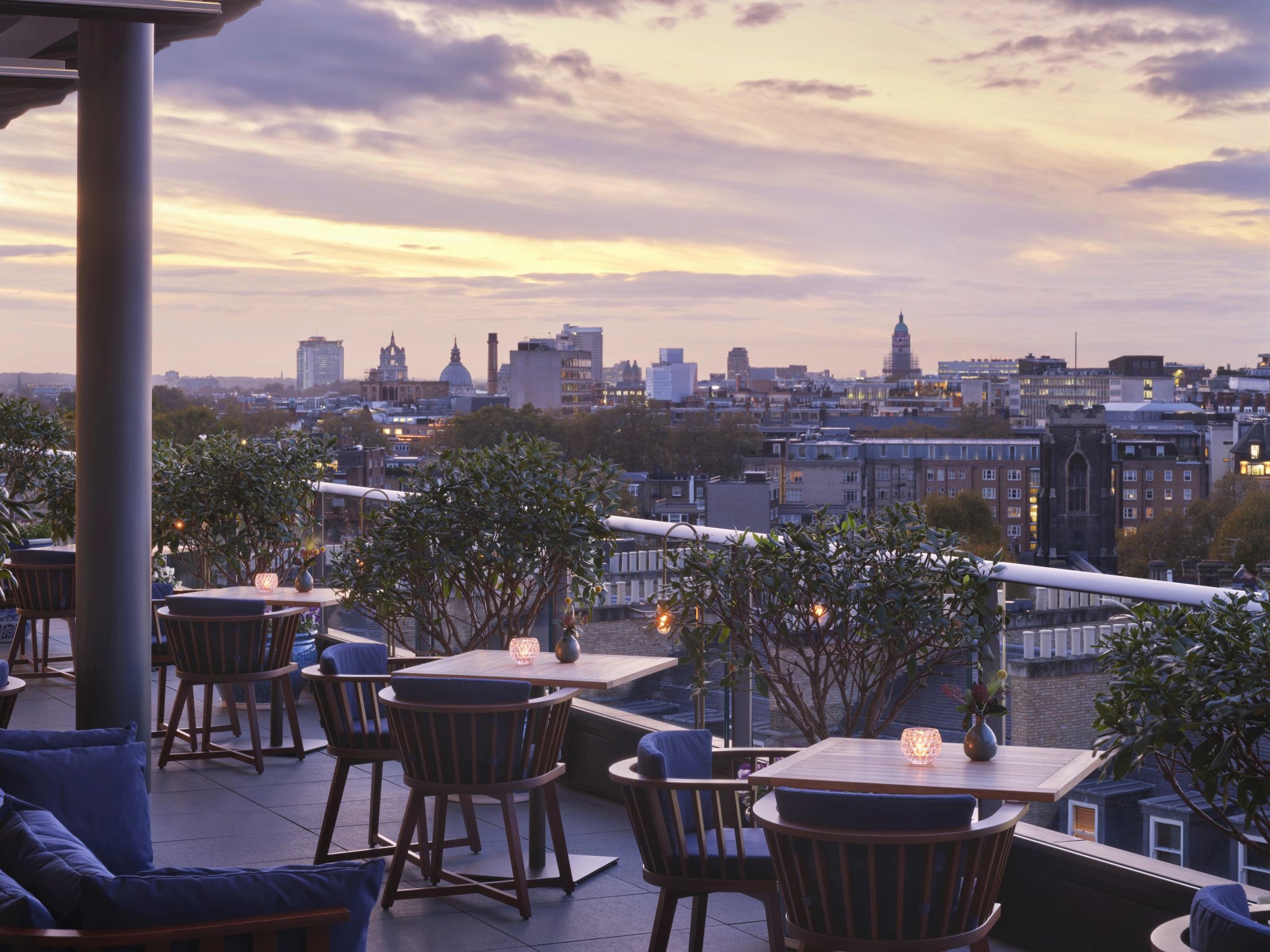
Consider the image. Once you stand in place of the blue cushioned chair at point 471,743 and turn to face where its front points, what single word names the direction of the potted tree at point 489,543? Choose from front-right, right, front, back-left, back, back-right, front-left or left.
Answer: front-left

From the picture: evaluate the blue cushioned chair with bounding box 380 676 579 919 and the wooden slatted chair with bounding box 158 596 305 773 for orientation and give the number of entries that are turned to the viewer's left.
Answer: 0

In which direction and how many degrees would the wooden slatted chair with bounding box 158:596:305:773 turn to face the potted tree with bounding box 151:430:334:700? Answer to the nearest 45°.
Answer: approximately 45° to its left

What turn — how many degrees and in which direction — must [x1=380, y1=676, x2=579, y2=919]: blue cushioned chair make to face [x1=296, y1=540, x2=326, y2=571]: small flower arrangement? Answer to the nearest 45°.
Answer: approximately 45° to its left

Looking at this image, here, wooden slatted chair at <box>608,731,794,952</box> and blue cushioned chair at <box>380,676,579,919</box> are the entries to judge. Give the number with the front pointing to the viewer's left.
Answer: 0

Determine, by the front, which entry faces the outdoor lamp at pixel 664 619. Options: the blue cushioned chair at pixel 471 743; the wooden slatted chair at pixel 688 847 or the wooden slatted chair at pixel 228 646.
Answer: the blue cushioned chair

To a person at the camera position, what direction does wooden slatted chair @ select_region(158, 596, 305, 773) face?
facing away from the viewer and to the right of the viewer

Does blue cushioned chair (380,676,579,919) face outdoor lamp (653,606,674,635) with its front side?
yes

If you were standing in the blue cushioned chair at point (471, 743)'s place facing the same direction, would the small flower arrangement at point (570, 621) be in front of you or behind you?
in front

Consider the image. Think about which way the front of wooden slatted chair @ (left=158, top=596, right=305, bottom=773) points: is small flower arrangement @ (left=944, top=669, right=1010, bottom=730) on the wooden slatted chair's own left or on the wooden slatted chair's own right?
on the wooden slatted chair's own right

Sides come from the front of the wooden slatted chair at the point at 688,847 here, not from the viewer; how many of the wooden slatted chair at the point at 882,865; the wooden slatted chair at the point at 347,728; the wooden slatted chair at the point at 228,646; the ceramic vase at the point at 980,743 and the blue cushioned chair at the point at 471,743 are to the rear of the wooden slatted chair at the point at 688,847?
3

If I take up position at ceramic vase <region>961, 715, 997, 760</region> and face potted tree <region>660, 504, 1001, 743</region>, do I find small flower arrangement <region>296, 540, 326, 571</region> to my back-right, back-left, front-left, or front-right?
front-left

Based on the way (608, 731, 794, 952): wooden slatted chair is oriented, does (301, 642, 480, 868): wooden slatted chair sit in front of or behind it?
behind

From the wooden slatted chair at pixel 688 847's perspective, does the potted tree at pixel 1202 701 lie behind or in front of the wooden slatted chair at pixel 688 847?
in front

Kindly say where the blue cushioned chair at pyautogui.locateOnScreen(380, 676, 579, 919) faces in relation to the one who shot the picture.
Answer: facing away from the viewer and to the right of the viewer

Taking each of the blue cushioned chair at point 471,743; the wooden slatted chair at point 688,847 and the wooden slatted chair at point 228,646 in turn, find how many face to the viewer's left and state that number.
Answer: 0
